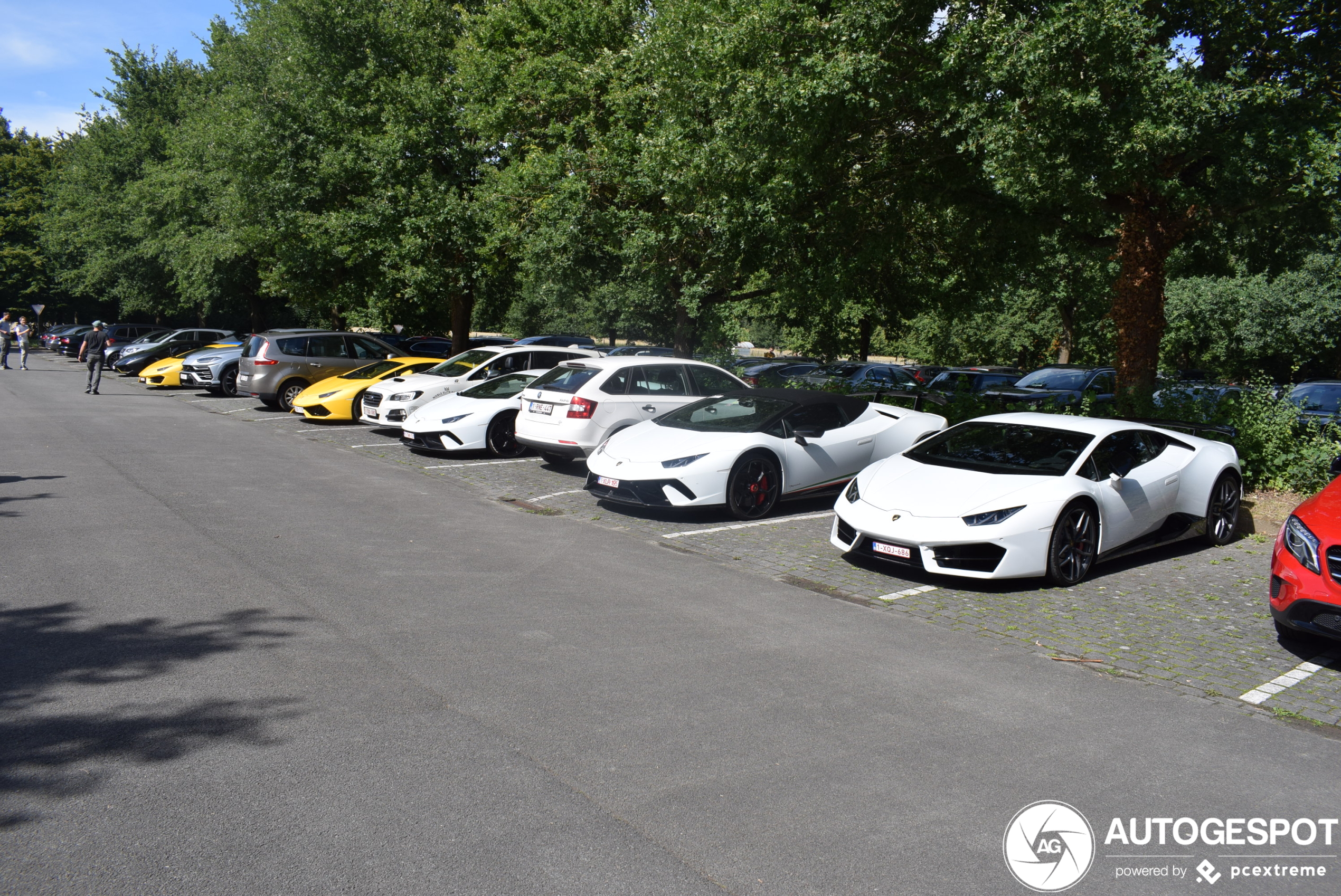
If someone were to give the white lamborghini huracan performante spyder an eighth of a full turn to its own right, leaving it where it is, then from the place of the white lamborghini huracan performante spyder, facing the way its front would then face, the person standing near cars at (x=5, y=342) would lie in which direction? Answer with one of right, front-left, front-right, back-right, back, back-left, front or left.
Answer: front-right

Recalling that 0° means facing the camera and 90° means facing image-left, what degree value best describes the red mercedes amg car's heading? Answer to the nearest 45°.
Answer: approximately 45°

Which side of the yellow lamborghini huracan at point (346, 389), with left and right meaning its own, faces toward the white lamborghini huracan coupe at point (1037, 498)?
left

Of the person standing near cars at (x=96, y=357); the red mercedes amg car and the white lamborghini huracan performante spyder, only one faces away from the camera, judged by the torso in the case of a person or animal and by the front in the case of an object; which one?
the person standing near cars

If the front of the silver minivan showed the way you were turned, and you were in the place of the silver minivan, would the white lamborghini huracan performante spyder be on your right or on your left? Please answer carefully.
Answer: on your right

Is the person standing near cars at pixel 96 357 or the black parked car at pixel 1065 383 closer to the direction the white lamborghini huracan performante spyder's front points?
the person standing near cars

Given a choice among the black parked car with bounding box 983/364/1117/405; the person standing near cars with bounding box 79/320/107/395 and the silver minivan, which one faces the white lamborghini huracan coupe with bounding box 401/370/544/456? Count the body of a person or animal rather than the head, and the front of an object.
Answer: the black parked car

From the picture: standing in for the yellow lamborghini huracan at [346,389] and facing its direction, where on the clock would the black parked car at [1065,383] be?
The black parked car is roughly at 8 o'clock from the yellow lamborghini huracan.

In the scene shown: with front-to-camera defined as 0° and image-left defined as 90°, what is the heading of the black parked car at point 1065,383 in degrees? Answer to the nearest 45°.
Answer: approximately 45°

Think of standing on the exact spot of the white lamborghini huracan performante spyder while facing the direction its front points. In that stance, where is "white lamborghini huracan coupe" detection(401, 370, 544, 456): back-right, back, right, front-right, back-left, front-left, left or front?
right

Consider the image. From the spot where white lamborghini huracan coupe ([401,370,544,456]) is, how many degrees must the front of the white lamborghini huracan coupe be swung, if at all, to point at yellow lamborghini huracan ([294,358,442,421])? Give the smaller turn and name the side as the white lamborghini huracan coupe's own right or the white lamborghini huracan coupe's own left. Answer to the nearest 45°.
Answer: approximately 90° to the white lamborghini huracan coupe's own right

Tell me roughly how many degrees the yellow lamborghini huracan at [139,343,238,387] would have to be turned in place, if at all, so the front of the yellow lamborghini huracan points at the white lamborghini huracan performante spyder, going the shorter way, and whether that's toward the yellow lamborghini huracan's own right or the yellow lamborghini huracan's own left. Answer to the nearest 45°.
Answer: approximately 45° to the yellow lamborghini huracan's own left
